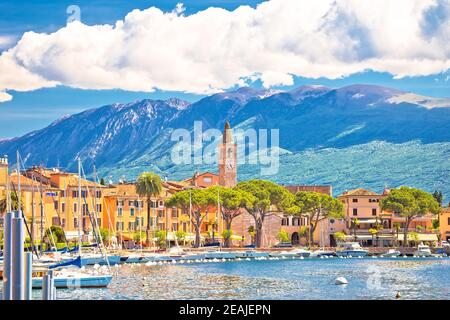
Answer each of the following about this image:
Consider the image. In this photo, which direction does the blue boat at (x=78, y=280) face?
to the viewer's right

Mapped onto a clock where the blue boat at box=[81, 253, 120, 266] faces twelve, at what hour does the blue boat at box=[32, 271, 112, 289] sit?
the blue boat at box=[32, 271, 112, 289] is roughly at 3 o'clock from the blue boat at box=[81, 253, 120, 266].

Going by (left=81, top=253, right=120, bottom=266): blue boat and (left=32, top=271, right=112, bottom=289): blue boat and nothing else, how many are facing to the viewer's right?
2

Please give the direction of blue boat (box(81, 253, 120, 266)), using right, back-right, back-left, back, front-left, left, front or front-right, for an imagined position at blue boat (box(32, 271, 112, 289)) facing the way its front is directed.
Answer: left

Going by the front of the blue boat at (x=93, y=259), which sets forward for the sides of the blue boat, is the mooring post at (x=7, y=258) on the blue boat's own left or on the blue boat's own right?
on the blue boat's own right

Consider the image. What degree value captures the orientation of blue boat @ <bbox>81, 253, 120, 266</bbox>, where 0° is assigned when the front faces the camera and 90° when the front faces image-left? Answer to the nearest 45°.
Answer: approximately 270°
